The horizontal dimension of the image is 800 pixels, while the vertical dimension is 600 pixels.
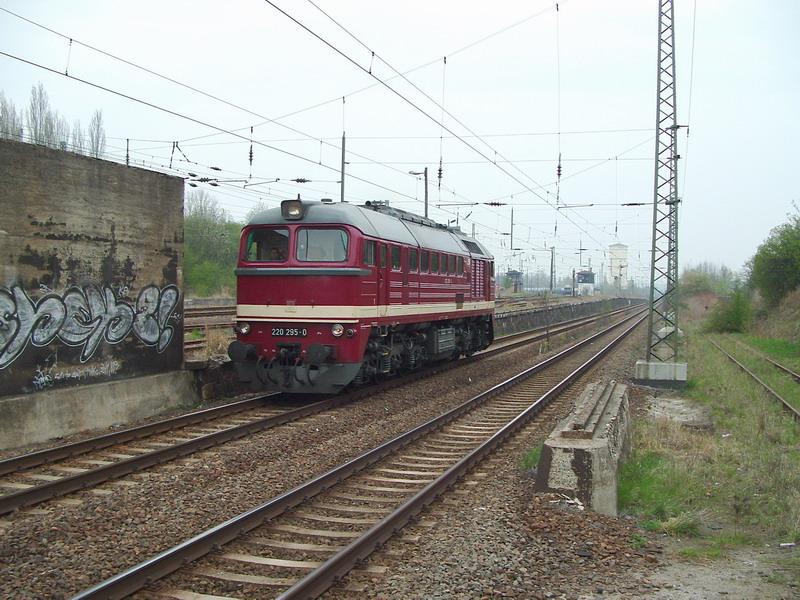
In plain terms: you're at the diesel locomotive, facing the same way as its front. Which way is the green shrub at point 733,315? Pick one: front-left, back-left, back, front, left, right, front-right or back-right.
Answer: back

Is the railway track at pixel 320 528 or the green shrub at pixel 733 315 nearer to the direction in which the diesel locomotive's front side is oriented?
the railway track

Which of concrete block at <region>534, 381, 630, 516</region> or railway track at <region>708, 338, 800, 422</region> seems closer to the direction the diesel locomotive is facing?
the concrete block

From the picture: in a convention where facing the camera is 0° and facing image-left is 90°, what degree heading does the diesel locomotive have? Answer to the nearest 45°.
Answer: approximately 45°

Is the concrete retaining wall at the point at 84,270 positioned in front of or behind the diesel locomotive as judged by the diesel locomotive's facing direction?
in front
